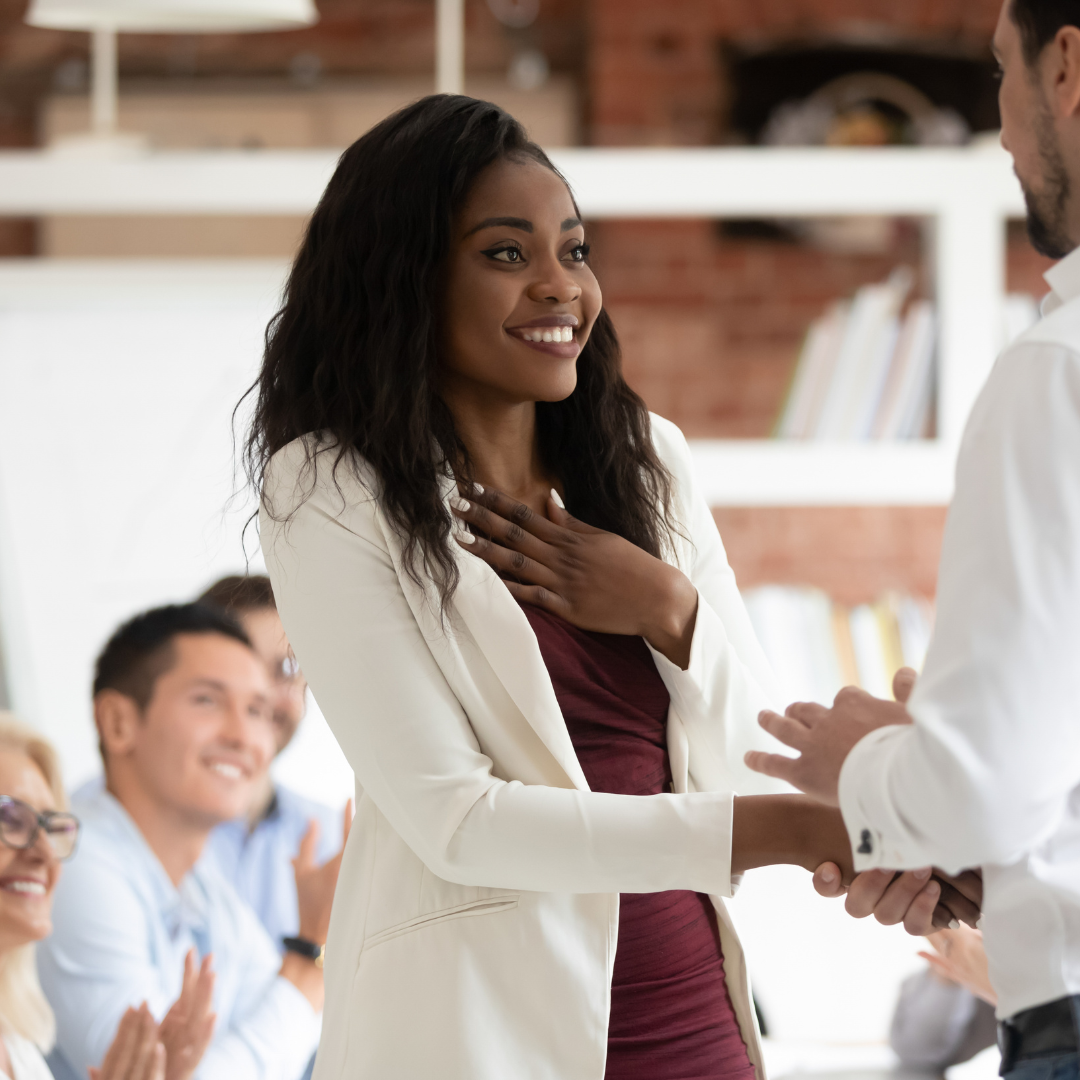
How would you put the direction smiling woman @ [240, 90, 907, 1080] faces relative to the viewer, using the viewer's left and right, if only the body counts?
facing the viewer and to the right of the viewer

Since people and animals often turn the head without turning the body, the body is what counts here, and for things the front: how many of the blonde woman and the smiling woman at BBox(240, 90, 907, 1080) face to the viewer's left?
0

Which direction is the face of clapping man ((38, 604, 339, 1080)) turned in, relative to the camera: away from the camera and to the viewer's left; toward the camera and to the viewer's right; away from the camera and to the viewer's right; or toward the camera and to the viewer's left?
toward the camera and to the viewer's right

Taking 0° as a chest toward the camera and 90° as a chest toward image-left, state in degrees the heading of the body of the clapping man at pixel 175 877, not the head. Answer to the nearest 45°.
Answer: approximately 315°

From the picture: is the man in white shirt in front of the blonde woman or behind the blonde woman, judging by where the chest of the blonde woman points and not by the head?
in front

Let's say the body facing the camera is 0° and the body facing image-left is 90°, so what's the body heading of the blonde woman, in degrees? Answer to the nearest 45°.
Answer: approximately 315°

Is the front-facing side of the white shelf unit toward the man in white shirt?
yes

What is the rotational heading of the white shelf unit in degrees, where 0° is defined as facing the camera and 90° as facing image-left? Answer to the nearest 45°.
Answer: approximately 0°

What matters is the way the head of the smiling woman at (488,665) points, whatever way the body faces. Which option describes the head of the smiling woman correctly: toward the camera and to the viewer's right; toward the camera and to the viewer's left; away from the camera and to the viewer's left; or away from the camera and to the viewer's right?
toward the camera and to the viewer's right

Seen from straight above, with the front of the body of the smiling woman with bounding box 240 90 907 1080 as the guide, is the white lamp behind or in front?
behind

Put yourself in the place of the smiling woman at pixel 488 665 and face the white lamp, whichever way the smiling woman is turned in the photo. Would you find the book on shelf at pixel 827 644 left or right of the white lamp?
right

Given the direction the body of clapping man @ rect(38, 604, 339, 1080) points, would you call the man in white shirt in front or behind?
in front
